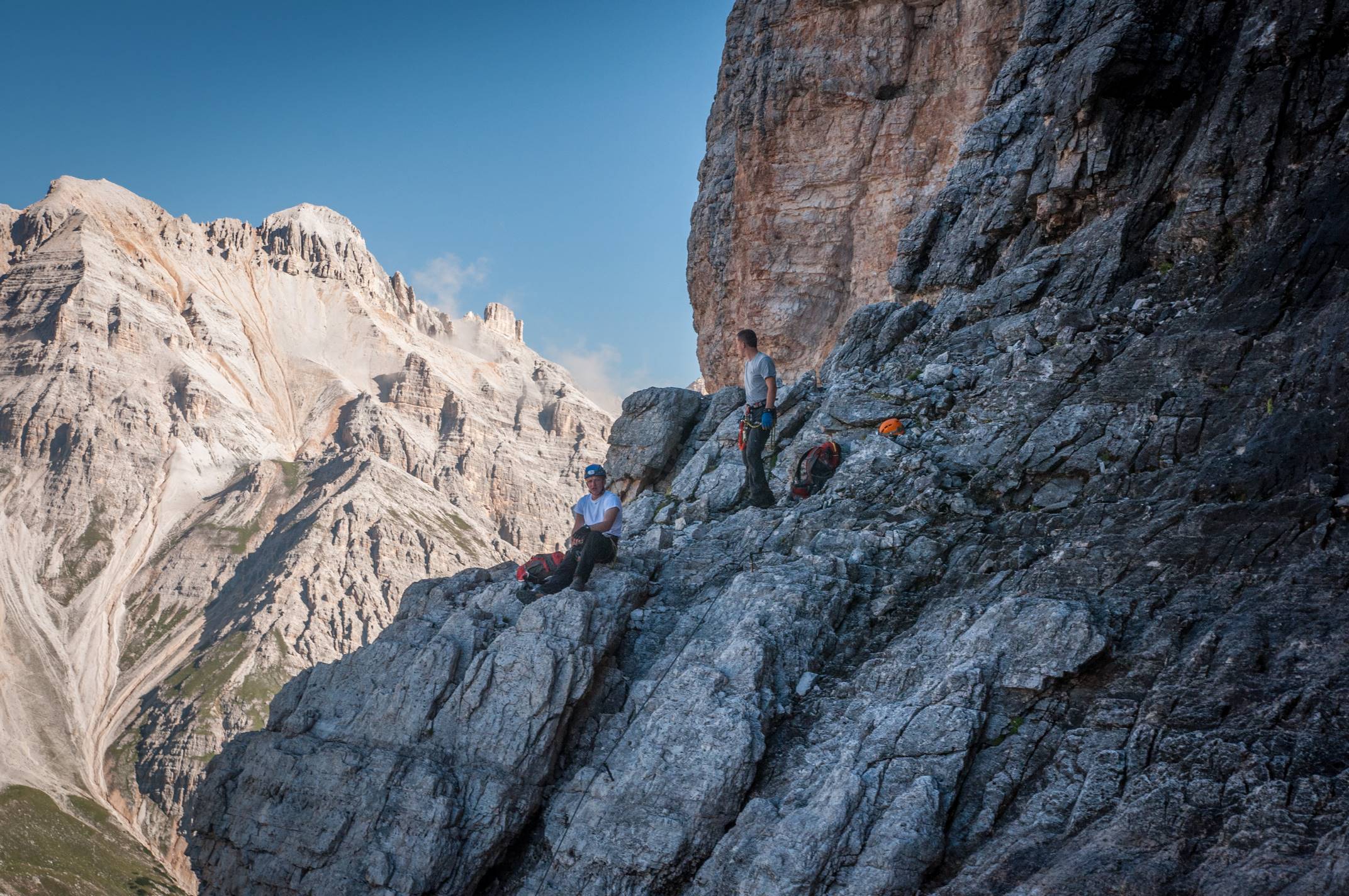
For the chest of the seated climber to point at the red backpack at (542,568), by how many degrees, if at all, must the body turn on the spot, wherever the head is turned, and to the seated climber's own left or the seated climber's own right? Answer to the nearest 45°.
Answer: approximately 90° to the seated climber's own right

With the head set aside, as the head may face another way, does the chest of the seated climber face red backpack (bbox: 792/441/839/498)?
no

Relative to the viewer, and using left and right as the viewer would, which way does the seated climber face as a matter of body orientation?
facing the viewer and to the left of the viewer
